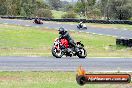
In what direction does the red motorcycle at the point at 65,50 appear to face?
to the viewer's left

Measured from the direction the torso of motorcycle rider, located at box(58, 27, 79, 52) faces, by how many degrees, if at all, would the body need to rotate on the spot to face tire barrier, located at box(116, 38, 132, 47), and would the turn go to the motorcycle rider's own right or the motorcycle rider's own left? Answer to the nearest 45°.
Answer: approximately 135° to the motorcycle rider's own right

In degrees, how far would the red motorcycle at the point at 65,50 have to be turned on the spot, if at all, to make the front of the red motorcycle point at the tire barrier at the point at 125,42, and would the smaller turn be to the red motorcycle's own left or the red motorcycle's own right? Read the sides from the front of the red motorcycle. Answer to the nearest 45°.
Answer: approximately 135° to the red motorcycle's own right

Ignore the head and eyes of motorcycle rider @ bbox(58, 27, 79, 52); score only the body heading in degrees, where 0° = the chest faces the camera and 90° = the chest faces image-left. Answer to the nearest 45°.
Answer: approximately 90°
